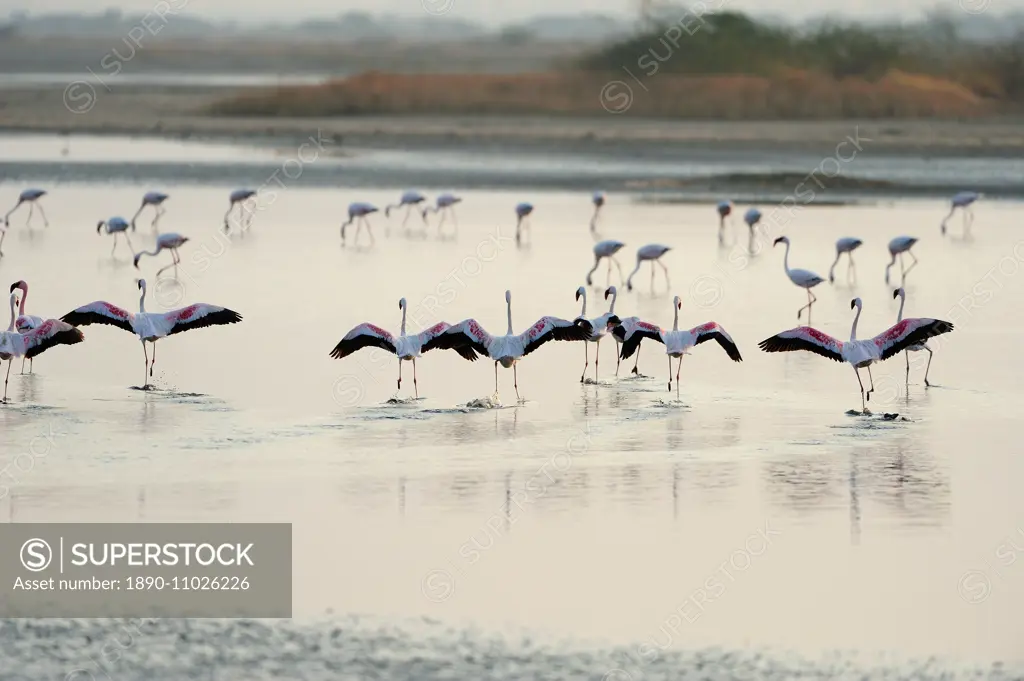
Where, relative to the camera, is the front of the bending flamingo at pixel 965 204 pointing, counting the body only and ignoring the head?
to the viewer's left

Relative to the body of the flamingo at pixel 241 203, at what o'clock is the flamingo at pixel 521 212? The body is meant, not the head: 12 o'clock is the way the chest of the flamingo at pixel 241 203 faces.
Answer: the flamingo at pixel 521 212 is roughly at 7 o'clock from the flamingo at pixel 241 203.

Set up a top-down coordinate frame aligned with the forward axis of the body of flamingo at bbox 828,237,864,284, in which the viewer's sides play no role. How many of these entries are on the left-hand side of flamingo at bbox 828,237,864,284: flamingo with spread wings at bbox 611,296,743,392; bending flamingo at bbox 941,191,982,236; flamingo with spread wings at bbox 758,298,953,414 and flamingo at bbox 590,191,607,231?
2

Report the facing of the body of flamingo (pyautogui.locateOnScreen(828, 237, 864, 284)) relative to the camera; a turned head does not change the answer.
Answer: to the viewer's left

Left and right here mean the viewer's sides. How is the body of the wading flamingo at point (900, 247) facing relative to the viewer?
facing to the left of the viewer

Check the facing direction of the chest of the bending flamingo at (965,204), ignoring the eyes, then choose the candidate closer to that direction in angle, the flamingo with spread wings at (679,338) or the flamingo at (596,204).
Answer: the flamingo

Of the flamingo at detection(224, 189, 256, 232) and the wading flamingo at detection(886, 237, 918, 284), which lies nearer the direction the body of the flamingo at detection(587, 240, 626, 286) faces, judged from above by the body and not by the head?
the flamingo

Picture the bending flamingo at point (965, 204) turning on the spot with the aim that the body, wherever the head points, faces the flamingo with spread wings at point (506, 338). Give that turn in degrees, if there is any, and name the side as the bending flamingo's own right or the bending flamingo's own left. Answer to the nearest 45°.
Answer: approximately 90° to the bending flamingo's own left

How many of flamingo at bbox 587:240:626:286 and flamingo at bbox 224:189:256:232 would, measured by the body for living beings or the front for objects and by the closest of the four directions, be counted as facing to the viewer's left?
2

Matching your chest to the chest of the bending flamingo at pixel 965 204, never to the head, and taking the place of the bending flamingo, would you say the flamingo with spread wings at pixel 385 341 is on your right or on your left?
on your left

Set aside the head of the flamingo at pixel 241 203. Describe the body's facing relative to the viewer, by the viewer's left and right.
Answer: facing to the left of the viewer

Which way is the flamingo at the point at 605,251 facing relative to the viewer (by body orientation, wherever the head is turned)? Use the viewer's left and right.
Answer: facing to the left of the viewer

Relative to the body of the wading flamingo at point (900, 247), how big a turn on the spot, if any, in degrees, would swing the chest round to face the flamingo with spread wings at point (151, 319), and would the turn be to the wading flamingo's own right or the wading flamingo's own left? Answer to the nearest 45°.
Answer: approximately 45° to the wading flamingo's own left
